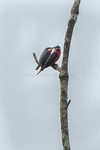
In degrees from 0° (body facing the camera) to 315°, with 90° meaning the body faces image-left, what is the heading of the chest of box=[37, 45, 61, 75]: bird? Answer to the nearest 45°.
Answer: approximately 270°
